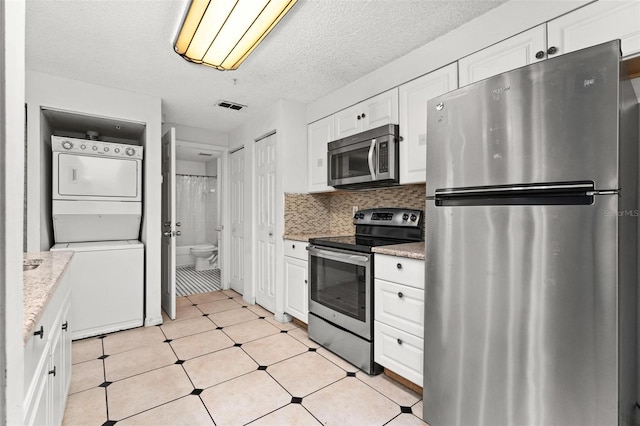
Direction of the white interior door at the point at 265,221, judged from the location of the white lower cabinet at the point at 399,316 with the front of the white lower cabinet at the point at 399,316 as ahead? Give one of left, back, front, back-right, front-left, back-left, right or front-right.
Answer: right

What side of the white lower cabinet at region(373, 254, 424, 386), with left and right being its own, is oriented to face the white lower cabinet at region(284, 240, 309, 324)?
right

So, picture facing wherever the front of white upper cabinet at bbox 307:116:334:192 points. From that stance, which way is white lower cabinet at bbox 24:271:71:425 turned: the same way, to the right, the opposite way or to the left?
the opposite way

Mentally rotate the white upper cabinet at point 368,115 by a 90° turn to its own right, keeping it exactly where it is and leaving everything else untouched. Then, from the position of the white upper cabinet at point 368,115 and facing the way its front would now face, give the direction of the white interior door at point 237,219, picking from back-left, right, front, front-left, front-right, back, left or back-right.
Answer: front

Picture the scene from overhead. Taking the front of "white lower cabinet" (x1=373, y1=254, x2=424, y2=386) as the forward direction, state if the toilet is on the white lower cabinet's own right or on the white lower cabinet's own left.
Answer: on the white lower cabinet's own right

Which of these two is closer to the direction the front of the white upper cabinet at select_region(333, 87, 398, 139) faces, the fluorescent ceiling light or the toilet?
the fluorescent ceiling light

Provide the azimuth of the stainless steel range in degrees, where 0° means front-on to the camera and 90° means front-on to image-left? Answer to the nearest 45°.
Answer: approximately 45°

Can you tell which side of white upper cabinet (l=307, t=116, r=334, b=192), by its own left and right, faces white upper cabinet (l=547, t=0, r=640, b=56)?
left
